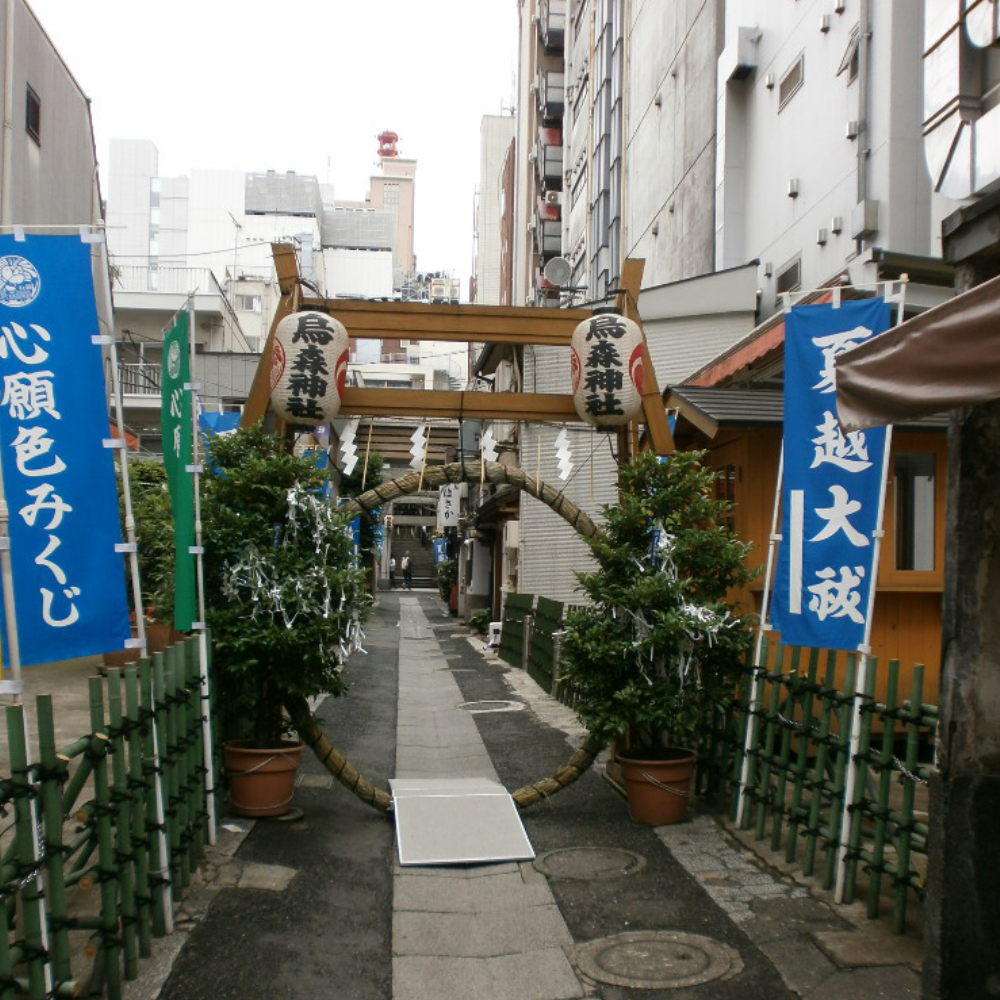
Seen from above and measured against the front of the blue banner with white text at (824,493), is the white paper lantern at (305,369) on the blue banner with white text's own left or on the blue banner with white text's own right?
on the blue banner with white text's own right

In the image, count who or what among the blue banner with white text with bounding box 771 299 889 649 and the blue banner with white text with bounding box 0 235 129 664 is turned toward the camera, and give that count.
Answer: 2

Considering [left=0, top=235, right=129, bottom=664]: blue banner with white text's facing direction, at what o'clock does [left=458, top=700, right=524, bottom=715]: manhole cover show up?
The manhole cover is roughly at 7 o'clock from the blue banner with white text.

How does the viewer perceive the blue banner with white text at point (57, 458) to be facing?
facing the viewer

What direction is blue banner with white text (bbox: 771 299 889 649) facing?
toward the camera

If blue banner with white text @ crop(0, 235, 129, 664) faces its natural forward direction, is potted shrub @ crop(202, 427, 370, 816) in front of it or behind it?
behind

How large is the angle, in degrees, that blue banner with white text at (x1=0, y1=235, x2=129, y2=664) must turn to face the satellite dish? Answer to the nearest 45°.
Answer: approximately 135° to its left

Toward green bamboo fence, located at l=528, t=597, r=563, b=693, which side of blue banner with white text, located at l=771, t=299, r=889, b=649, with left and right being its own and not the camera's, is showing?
back

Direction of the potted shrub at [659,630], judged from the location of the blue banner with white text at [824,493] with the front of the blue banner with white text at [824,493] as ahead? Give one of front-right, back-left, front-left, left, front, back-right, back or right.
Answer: back-right

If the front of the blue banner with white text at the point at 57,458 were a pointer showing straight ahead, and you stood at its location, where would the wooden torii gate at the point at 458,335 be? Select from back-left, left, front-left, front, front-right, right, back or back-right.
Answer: back-left

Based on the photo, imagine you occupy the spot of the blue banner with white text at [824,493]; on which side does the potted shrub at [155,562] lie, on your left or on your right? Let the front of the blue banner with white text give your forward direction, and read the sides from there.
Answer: on your right

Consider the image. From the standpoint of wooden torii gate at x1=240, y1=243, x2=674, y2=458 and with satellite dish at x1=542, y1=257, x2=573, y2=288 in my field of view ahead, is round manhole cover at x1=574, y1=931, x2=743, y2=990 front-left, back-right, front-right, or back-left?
back-right

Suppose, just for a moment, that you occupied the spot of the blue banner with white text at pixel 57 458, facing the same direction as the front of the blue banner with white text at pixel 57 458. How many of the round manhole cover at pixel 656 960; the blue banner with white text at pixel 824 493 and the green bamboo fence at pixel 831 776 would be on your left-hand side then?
3

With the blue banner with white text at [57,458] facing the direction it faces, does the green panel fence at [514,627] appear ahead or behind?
behind
